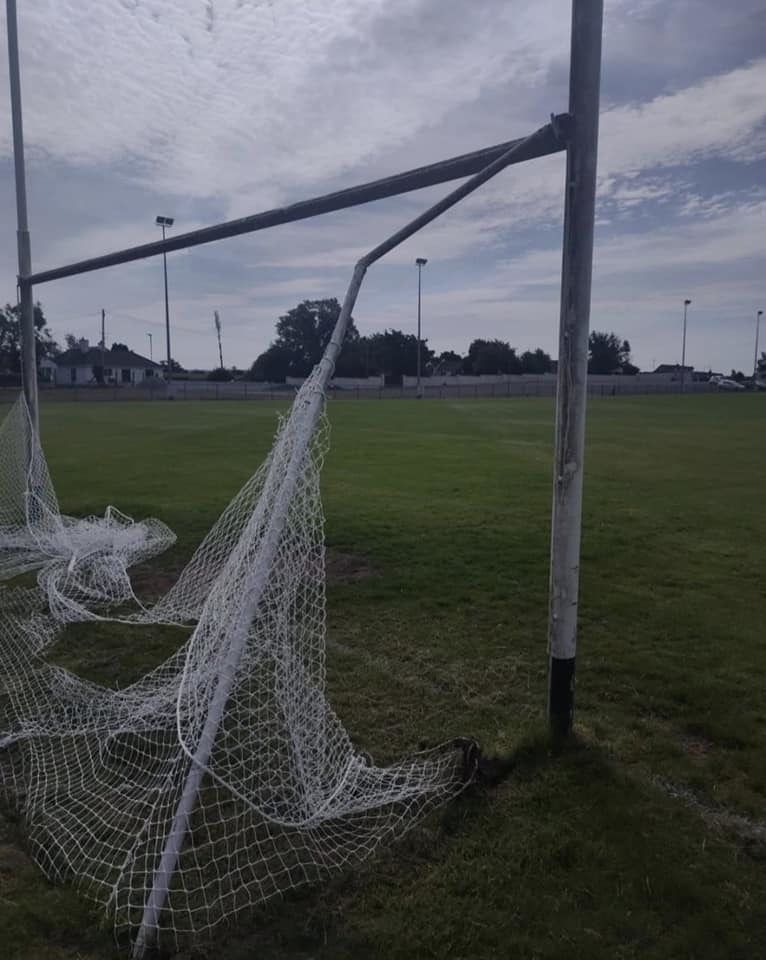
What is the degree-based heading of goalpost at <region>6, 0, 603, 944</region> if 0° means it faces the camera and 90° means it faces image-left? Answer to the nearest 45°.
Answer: approximately 225°
